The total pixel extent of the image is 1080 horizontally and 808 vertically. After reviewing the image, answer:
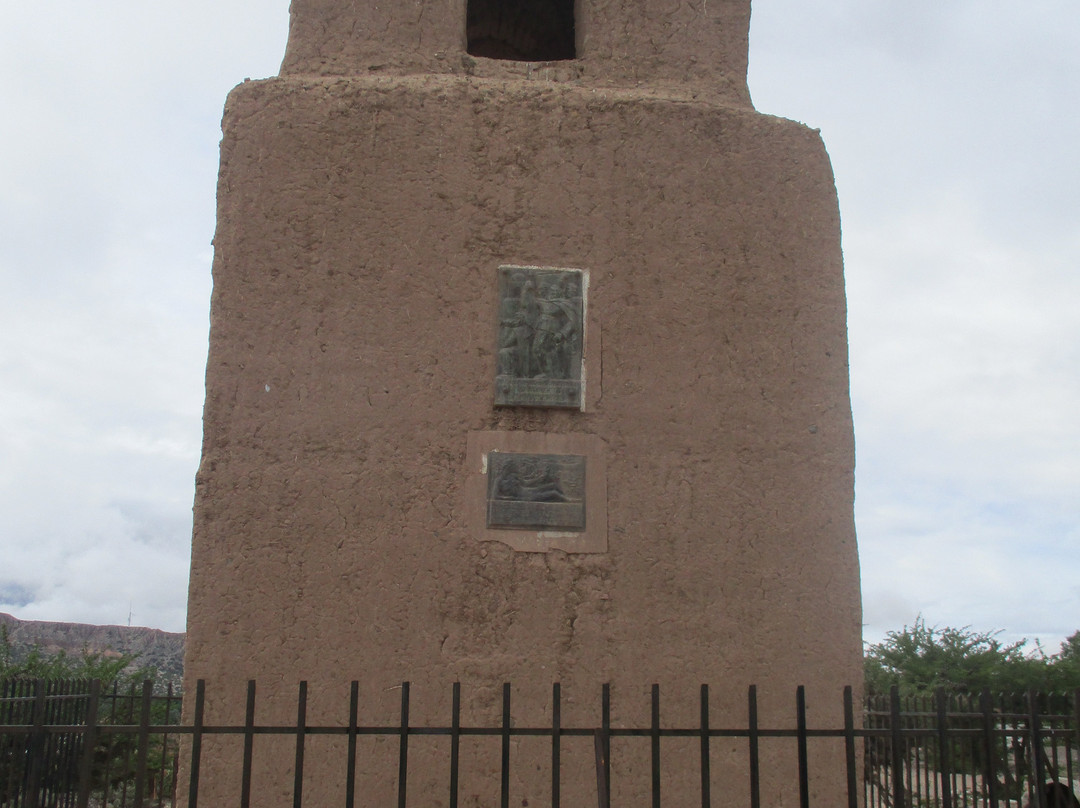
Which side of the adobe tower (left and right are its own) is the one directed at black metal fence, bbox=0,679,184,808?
right

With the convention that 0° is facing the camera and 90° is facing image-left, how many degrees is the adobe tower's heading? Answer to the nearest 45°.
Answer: approximately 0°
